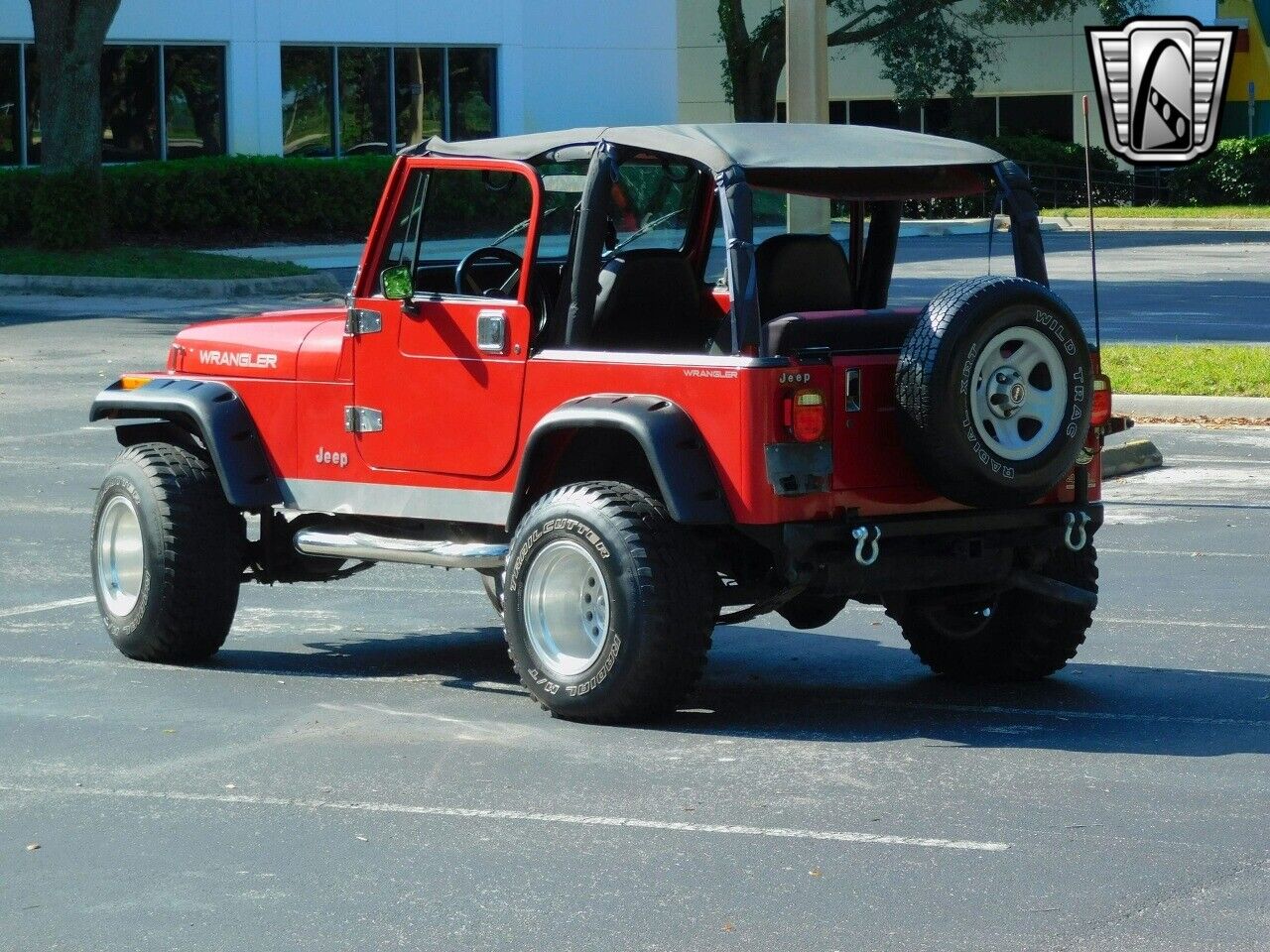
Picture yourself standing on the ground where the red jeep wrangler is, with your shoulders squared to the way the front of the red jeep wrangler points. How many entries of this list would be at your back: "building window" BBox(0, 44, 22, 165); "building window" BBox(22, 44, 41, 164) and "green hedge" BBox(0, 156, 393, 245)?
0

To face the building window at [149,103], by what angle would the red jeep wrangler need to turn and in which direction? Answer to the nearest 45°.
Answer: approximately 45° to its right

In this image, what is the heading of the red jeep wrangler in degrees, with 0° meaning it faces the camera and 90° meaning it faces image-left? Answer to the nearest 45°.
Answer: approximately 135°

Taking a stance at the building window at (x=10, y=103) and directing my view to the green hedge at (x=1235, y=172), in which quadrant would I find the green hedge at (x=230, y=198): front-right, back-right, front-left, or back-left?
front-right

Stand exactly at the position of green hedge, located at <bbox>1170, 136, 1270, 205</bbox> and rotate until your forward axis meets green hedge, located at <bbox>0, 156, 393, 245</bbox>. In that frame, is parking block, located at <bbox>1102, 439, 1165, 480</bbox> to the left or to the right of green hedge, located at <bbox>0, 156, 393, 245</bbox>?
left

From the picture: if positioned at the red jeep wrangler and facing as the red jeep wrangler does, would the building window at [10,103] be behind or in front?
in front

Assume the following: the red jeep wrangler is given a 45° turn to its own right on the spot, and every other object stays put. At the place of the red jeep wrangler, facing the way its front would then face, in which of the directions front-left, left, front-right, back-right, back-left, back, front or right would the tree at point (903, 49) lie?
front

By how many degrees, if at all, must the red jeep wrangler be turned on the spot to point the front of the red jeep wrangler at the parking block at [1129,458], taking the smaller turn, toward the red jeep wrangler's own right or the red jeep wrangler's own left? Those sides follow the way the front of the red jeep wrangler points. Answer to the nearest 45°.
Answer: approximately 90° to the red jeep wrangler's own right

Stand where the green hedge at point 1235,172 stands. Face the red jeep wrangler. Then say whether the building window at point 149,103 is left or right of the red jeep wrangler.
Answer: right

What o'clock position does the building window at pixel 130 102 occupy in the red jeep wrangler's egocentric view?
The building window is roughly at 1 o'clock from the red jeep wrangler.

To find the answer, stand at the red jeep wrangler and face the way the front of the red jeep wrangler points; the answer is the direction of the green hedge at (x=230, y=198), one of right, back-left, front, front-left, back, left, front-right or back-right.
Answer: front-right

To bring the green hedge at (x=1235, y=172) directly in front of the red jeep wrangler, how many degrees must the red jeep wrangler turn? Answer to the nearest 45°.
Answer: approximately 45° to its right
